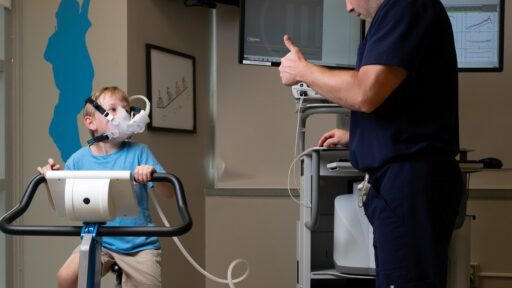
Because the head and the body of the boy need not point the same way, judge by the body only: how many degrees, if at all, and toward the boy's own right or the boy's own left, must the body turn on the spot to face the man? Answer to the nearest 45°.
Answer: approximately 45° to the boy's own left

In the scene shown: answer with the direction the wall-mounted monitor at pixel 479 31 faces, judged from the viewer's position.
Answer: facing the viewer

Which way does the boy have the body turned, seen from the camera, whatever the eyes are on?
toward the camera

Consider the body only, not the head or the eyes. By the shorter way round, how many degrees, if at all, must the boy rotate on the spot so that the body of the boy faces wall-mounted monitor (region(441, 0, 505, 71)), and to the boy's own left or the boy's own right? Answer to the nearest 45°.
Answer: approximately 90° to the boy's own left

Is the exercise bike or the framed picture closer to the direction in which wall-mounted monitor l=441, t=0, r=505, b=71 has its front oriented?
the exercise bike

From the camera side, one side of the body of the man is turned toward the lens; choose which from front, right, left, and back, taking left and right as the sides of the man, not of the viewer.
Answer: left

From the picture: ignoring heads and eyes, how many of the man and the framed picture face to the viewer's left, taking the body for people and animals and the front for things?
1

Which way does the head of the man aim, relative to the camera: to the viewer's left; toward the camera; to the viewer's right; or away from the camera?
to the viewer's left

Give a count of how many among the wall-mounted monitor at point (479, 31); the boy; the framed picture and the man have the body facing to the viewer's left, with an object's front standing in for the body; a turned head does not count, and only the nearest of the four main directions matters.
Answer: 1

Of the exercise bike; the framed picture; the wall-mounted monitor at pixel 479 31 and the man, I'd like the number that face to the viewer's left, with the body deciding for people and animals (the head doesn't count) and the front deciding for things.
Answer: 1

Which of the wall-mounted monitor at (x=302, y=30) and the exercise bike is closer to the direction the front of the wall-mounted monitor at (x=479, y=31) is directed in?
the exercise bike

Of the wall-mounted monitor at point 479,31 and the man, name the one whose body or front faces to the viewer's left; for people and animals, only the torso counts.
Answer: the man

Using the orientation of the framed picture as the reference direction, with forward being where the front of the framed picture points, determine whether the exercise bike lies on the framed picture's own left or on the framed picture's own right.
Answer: on the framed picture's own right

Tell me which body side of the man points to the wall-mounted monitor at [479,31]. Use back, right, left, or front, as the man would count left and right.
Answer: right

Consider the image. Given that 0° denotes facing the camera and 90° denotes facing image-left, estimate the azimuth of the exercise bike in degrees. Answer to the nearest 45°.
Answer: approximately 0°

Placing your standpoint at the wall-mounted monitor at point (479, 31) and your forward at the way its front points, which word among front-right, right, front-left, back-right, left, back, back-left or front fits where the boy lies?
front-right
